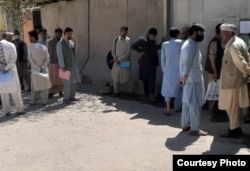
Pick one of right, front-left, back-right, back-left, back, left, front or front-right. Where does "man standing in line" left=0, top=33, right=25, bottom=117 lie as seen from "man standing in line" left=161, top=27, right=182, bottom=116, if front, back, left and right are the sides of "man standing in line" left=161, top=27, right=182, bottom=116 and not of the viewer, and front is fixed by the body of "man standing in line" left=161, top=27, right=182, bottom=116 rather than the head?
left

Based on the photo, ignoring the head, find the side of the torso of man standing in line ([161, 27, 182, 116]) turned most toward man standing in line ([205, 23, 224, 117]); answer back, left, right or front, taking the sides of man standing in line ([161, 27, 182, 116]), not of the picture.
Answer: right

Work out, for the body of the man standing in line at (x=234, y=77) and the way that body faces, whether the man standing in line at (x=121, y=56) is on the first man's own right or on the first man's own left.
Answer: on the first man's own right

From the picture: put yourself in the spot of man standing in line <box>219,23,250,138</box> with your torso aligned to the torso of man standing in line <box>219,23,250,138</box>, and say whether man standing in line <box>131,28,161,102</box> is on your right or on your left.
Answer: on your right

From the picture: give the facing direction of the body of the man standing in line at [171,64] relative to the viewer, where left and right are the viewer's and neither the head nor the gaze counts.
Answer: facing away from the viewer

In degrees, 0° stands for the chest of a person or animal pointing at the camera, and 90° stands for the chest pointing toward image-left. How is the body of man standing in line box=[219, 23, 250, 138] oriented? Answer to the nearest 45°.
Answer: approximately 90°
